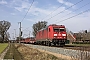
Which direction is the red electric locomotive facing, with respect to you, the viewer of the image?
facing the viewer and to the right of the viewer
